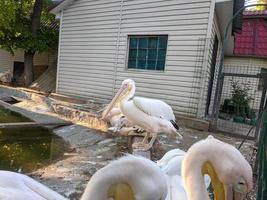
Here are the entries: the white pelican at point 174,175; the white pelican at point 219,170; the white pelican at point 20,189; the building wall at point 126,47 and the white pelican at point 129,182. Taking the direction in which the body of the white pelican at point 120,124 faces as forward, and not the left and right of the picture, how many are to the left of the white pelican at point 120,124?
4

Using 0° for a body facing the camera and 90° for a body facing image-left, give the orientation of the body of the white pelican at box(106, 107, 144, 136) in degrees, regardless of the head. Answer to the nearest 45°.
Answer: approximately 90°

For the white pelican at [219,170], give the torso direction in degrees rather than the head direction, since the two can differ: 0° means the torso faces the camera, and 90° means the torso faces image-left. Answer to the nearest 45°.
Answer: approximately 270°

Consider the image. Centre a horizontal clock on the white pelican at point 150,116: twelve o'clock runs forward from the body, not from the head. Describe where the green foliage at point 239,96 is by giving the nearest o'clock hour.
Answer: The green foliage is roughly at 4 o'clock from the white pelican.

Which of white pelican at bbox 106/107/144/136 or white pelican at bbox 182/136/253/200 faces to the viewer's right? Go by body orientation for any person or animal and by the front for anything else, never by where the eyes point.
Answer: white pelican at bbox 182/136/253/200

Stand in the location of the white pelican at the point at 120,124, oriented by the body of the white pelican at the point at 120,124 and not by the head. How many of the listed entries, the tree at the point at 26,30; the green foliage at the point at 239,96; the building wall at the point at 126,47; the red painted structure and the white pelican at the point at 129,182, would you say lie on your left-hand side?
1

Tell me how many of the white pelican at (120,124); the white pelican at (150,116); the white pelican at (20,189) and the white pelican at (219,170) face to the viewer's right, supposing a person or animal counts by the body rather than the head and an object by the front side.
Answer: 1

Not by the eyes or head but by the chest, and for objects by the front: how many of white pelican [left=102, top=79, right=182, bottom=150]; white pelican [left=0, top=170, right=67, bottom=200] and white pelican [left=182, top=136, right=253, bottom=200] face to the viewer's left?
2

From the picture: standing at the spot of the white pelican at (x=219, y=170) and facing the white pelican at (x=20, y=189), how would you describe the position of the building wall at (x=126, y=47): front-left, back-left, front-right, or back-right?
front-right

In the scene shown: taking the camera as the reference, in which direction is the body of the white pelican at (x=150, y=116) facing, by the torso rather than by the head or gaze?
to the viewer's left

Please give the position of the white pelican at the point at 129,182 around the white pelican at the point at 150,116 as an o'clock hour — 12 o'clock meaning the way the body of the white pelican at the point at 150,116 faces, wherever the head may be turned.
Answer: the white pelican at the point at 129,182 is roughly at 9 o'clock from the white pelican at the point at 150,116.

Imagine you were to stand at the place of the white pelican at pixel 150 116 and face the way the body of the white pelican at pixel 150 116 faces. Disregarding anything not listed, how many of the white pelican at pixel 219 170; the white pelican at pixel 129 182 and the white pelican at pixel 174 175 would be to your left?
3

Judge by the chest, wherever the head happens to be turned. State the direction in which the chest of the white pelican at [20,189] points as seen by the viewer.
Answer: to the viewer's left

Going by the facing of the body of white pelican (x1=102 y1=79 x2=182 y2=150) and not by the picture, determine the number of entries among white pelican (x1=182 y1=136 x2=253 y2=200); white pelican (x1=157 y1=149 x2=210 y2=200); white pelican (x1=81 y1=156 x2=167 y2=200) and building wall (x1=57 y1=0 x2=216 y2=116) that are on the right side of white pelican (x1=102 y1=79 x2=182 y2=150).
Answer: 1
